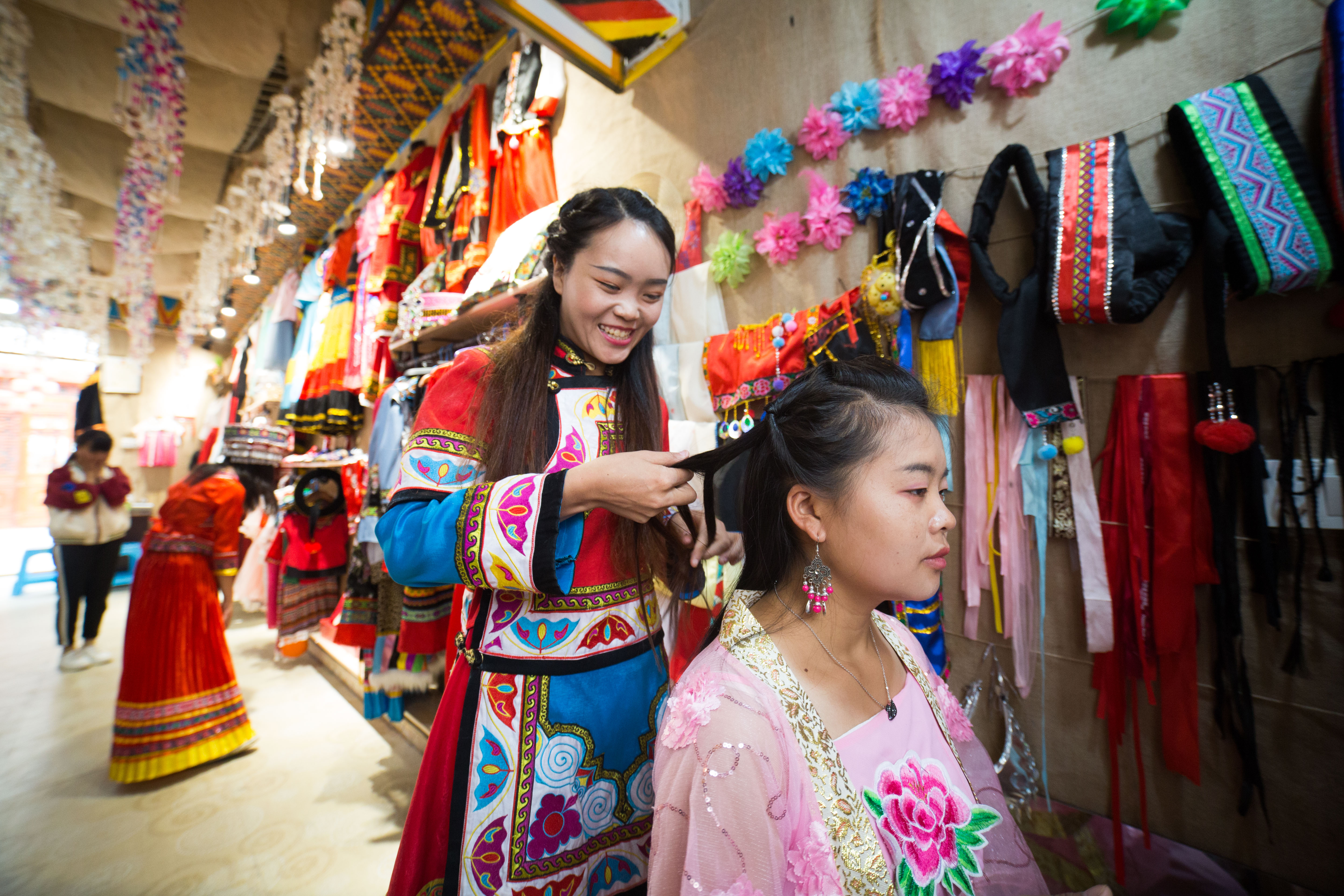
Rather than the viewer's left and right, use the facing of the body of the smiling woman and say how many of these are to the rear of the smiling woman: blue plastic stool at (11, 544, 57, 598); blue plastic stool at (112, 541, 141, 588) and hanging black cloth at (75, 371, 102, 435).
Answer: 3

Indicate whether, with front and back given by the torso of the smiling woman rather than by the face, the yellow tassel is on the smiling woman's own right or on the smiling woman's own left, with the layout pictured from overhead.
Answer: on the smiling woman's own left

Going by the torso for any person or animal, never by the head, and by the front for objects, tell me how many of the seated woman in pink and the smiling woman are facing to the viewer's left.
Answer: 0

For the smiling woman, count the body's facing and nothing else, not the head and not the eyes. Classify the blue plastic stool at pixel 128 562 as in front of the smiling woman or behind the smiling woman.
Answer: behind

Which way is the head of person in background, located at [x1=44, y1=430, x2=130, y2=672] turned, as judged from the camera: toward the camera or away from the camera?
toward the camera

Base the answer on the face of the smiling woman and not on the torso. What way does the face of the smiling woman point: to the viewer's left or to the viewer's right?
to the viewer's right

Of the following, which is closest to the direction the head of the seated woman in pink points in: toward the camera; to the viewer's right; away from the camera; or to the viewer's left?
to the viewer's right

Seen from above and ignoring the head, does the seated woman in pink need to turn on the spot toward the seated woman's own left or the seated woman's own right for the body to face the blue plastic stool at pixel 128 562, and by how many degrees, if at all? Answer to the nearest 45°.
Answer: approximately 135° to the seated woman's own right

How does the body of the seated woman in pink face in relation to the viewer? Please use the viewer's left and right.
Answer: facing the viewer and to the right of the viewer
